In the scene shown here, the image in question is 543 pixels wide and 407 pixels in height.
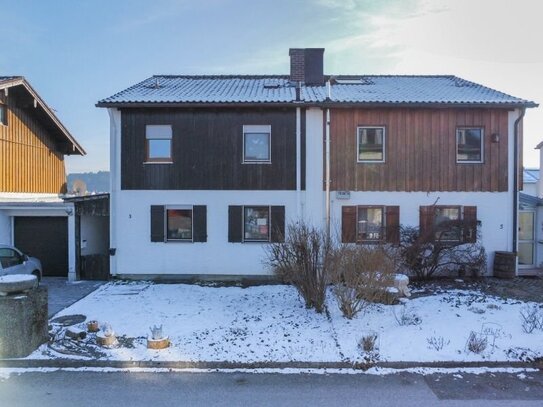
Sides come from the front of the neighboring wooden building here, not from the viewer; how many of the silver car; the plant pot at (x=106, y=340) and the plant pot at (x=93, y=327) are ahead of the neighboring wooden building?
3

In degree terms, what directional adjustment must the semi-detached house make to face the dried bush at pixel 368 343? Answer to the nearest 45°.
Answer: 0° — it already faces it

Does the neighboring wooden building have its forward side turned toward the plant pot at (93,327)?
yes

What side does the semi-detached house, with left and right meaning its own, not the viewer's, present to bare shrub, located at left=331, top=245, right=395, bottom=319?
front

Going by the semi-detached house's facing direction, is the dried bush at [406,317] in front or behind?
in front

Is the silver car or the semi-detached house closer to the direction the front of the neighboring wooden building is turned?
the silver car

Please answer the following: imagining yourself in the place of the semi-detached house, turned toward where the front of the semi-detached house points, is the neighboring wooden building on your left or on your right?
on your right

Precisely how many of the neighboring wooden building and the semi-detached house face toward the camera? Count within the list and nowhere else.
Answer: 2

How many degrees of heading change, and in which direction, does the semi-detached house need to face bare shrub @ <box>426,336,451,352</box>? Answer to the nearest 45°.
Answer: approximately 45° to its left

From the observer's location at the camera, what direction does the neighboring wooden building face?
facing the viewer

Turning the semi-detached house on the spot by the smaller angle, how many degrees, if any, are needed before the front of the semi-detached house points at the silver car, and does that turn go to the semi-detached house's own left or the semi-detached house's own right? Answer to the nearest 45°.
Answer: approximately 90° to the semi-detached house's own right

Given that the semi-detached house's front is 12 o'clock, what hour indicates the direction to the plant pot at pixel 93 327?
The plant pot is roughly at 1 o'clock from the semi-detached house.

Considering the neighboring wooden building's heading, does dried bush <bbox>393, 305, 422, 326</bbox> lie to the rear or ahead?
ahead

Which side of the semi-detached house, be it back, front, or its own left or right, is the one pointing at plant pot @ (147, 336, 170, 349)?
front

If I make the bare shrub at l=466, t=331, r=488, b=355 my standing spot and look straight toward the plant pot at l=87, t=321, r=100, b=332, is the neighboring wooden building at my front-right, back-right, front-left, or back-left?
front-right
